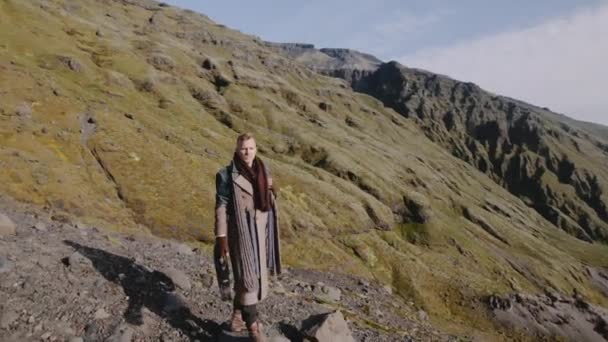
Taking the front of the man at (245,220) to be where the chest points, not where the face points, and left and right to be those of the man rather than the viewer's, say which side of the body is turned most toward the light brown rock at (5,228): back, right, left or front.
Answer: back

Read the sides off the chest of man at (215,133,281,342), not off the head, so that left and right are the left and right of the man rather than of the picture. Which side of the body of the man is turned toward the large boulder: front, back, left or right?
left

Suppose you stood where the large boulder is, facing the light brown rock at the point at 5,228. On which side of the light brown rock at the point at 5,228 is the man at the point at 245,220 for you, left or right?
left

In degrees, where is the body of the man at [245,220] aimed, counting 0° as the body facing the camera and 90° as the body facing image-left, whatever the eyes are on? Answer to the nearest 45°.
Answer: approximately 315°

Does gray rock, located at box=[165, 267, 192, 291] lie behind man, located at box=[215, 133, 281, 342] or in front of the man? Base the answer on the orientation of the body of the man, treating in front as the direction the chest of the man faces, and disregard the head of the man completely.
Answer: behind

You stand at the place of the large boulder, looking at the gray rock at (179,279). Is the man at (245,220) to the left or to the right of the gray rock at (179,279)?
left

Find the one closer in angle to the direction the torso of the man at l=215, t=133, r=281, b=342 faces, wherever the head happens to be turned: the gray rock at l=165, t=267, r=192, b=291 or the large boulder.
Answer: the large boulder
